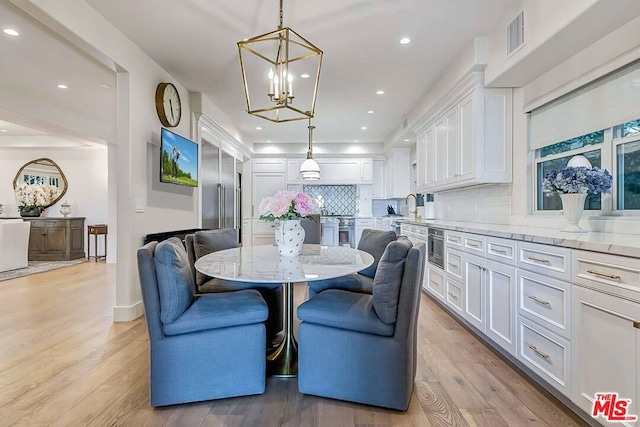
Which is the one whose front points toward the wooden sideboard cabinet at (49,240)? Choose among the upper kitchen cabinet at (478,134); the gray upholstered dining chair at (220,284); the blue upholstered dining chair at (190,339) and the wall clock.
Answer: the upper kitchen cabinet

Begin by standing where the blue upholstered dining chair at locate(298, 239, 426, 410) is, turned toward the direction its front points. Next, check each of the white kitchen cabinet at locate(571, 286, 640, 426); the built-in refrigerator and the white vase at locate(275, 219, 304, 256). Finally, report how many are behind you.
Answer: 1

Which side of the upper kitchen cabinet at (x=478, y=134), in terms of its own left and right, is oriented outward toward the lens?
left

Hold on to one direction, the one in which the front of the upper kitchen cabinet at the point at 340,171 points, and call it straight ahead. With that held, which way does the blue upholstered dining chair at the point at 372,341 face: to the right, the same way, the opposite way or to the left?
to the right

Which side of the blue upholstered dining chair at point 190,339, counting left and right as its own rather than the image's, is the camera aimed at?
right

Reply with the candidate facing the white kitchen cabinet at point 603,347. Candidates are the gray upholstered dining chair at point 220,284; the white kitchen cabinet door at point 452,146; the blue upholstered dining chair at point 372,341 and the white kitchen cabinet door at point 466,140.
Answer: the gray upholstered dining chair at point 220,284

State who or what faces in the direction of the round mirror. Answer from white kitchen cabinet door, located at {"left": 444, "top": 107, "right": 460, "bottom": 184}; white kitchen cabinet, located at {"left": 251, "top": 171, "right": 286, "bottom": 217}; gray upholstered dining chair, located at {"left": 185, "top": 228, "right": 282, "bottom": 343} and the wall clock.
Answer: white kitchen cabinet door, located at {"left": 444, "top": 107, "right": 460, "bottom": 184}

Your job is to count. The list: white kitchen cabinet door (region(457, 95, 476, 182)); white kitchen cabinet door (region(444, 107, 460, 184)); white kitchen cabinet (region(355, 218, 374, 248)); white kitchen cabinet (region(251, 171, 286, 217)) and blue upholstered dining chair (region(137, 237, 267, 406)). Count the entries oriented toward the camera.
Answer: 2

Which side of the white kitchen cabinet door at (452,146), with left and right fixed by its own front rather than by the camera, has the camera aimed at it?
left

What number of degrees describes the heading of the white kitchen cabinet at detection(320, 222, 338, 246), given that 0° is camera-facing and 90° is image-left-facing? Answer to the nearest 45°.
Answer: approximately 0°
